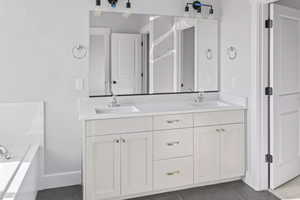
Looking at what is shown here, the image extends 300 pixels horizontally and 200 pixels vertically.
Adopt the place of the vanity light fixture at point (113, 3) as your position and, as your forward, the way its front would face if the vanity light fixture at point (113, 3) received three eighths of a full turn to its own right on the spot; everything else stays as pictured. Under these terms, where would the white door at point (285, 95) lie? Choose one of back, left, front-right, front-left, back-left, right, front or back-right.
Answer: back-right

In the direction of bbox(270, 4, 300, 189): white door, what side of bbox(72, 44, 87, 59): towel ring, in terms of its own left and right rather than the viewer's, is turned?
left

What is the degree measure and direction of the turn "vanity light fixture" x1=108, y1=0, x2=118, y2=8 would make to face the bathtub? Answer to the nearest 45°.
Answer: approximately 45° to its right

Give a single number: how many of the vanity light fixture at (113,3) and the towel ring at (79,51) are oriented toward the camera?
2
